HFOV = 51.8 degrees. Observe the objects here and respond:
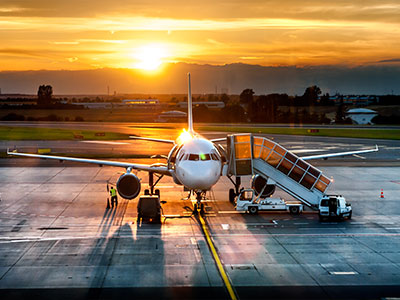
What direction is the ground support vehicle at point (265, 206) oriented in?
to the viewer's left

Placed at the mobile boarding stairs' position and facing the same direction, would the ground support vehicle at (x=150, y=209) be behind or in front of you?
in front

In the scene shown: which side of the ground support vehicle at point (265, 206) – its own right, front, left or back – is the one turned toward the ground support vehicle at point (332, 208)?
back

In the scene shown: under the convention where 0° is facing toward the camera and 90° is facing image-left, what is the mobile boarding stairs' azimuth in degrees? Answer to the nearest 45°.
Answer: approximately 90°

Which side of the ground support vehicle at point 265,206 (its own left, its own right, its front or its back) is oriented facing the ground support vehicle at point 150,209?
front
